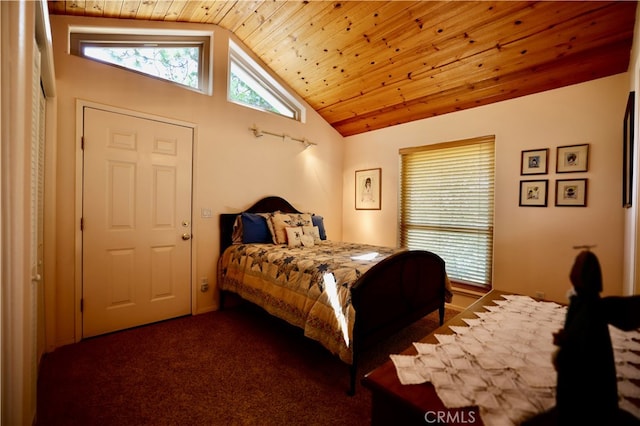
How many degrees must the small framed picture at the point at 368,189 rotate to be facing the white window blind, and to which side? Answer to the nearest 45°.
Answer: approximately 90° to its left

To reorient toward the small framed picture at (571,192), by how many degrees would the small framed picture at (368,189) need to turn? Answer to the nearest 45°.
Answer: approximately 90° to its left

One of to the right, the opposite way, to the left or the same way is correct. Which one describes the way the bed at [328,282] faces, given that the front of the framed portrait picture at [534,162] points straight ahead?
to the left

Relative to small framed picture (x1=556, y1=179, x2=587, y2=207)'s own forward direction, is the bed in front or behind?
in front

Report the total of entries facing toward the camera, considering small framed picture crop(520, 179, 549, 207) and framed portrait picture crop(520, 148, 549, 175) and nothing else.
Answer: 2

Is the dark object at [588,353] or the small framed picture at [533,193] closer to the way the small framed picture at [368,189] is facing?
the dark object

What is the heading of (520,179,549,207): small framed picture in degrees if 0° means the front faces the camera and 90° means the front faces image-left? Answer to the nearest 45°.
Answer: approximately 0°

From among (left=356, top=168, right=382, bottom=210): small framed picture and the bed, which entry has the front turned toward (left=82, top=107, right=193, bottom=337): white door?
the small framed picture

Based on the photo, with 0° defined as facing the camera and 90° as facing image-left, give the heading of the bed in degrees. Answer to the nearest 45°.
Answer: approximately 315°

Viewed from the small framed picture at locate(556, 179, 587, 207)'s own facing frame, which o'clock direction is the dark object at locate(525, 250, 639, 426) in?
The dark object is roughly at 12 o'clock from the small framed picture.

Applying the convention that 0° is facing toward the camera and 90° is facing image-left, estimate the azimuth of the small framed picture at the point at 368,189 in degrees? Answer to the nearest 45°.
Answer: approximately 45°
